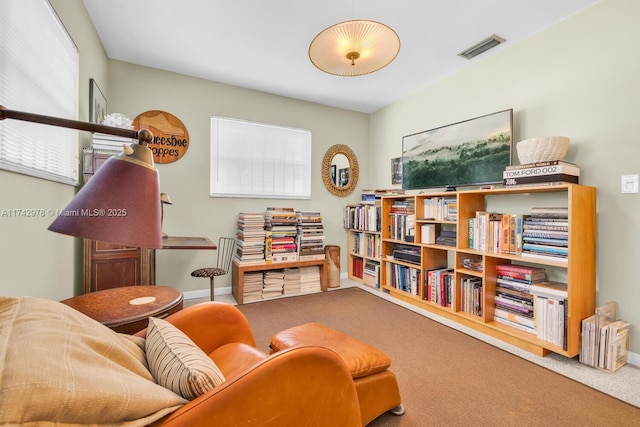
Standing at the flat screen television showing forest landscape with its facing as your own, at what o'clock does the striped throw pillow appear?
The striped throw pillow is roughly at 11 o'clock from the flat screen television showing forest landscape.

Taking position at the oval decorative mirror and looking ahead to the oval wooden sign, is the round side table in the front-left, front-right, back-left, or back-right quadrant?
front-left

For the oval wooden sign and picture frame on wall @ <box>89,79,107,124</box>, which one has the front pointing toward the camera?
the oval wooden sign

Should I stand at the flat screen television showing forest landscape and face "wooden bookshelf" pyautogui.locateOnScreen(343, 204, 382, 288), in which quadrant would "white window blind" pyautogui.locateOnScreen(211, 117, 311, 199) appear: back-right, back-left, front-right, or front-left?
front-left

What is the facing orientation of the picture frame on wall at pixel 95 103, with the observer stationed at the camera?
facing to the right of the viewer

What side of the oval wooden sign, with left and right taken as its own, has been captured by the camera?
front

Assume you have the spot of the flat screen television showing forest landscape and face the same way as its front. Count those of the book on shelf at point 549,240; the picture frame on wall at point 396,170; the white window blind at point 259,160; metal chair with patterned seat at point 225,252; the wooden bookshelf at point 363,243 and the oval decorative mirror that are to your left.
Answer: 1

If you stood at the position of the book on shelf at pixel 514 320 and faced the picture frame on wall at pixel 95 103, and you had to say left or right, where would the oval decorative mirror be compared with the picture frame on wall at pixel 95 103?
right

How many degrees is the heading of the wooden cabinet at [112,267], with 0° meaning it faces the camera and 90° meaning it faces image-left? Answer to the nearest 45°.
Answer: approximately 315°

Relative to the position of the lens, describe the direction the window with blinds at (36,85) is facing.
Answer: facing the viewer and to the right of the viewer

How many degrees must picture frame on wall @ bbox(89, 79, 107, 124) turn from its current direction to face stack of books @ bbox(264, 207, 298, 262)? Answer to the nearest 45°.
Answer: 0° — it already faces it

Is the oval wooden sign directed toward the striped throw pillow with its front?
yes

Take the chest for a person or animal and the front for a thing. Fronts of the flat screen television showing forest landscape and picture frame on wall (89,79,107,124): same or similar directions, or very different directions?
very different directions

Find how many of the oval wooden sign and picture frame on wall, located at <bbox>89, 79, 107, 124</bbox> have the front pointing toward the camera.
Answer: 1
